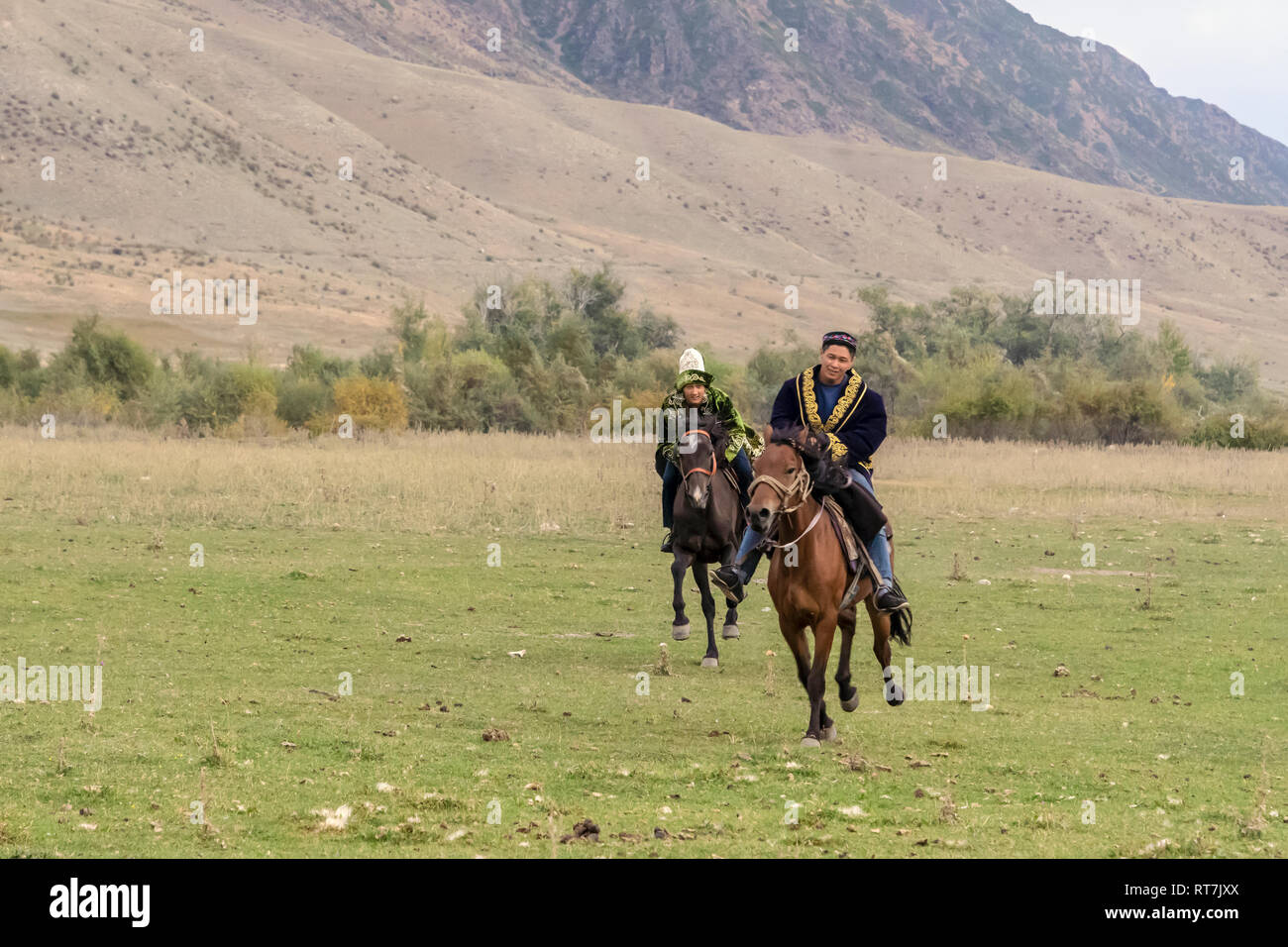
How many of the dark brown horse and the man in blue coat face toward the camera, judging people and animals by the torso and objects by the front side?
2

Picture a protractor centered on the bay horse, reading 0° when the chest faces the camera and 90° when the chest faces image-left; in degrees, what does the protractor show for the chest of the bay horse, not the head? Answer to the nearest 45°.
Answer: approximately 45°

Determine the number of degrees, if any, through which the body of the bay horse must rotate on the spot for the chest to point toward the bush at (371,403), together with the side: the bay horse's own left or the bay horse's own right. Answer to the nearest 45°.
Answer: approximately 135° to the bay horse's own right

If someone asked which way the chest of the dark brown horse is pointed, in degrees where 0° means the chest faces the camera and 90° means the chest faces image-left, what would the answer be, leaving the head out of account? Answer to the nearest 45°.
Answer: approximately 0°

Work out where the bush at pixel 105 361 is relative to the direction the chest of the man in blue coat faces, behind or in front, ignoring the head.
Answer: behind

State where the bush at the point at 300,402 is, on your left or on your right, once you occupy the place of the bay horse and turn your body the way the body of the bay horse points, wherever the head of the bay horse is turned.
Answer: on your right

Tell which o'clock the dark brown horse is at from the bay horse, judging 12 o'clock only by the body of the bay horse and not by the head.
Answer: The dark brown horse is roughly at 4 o'clock from the bay horse.

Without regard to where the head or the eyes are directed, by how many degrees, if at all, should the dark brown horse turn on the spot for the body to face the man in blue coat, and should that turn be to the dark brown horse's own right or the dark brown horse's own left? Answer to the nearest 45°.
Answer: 0° — it already faces them

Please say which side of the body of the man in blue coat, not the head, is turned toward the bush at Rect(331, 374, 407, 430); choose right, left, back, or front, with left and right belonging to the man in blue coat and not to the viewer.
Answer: back
